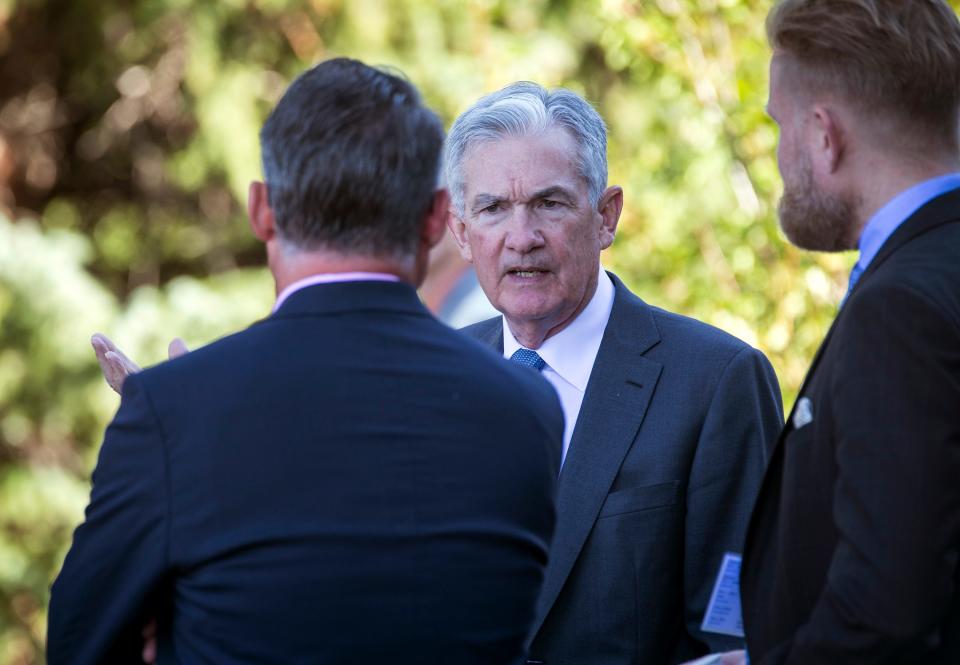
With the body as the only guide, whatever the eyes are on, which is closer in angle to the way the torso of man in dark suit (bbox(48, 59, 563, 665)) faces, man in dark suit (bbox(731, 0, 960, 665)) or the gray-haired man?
the gray-haired man

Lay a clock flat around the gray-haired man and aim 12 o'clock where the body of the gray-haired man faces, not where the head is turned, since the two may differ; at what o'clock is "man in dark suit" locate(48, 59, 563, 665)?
The man in dark suit is roughly at 11 o'clock from the gray-haired man.

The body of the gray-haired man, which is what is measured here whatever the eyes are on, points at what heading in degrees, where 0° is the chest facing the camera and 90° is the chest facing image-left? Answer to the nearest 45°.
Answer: approximately 45°

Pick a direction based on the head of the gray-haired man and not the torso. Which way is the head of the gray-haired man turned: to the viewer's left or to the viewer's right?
to the viewer's left

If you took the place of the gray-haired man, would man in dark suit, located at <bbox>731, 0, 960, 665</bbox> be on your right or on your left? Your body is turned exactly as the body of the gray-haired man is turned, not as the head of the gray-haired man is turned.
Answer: on your left

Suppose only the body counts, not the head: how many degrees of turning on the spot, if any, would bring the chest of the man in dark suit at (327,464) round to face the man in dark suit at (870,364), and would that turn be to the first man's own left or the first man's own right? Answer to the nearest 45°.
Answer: approximately 90° to the first man's own right

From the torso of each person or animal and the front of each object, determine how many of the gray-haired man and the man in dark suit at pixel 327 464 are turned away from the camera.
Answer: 1

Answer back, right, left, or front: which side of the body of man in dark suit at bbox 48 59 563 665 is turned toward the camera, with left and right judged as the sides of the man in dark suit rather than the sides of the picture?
back

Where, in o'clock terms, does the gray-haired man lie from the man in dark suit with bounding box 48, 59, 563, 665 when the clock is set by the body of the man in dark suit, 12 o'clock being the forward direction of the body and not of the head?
The gray-haired man is roughly at 1 o'clock from the man in dark suit.

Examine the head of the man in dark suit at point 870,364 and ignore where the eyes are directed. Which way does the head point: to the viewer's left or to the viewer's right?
to the viewer's left
